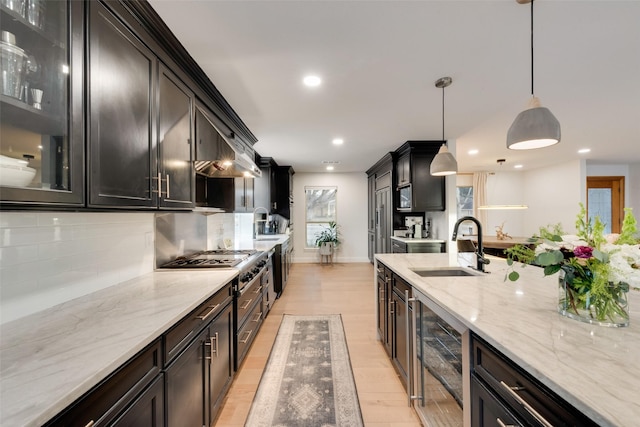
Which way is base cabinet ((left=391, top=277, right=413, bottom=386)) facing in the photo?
to the viewer's left

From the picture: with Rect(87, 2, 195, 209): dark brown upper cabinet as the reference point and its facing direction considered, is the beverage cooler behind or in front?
in front

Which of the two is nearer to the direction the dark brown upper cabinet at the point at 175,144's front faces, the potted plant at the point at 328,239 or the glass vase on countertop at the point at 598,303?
the glass vase on countertop

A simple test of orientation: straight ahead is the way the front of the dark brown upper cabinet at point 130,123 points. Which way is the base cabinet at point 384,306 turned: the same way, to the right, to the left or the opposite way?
the opposite way

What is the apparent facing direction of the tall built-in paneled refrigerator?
to the viewer's left

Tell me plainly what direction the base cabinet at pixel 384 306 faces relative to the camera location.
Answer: facing to the left of the viewer

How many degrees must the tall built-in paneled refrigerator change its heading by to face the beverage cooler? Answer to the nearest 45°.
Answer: approximately 90° to its left

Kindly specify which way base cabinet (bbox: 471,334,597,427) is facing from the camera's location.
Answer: facing the viewer and to the left of the viewer

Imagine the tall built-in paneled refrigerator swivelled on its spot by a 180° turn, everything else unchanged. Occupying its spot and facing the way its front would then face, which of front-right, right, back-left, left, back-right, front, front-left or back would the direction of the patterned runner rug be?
right

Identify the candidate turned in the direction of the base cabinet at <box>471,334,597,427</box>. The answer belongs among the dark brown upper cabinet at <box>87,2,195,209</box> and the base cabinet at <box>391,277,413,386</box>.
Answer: the dark brown upper cabinet

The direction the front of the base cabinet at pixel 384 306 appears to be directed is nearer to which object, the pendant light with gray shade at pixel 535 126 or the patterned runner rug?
the patterned runner rug
